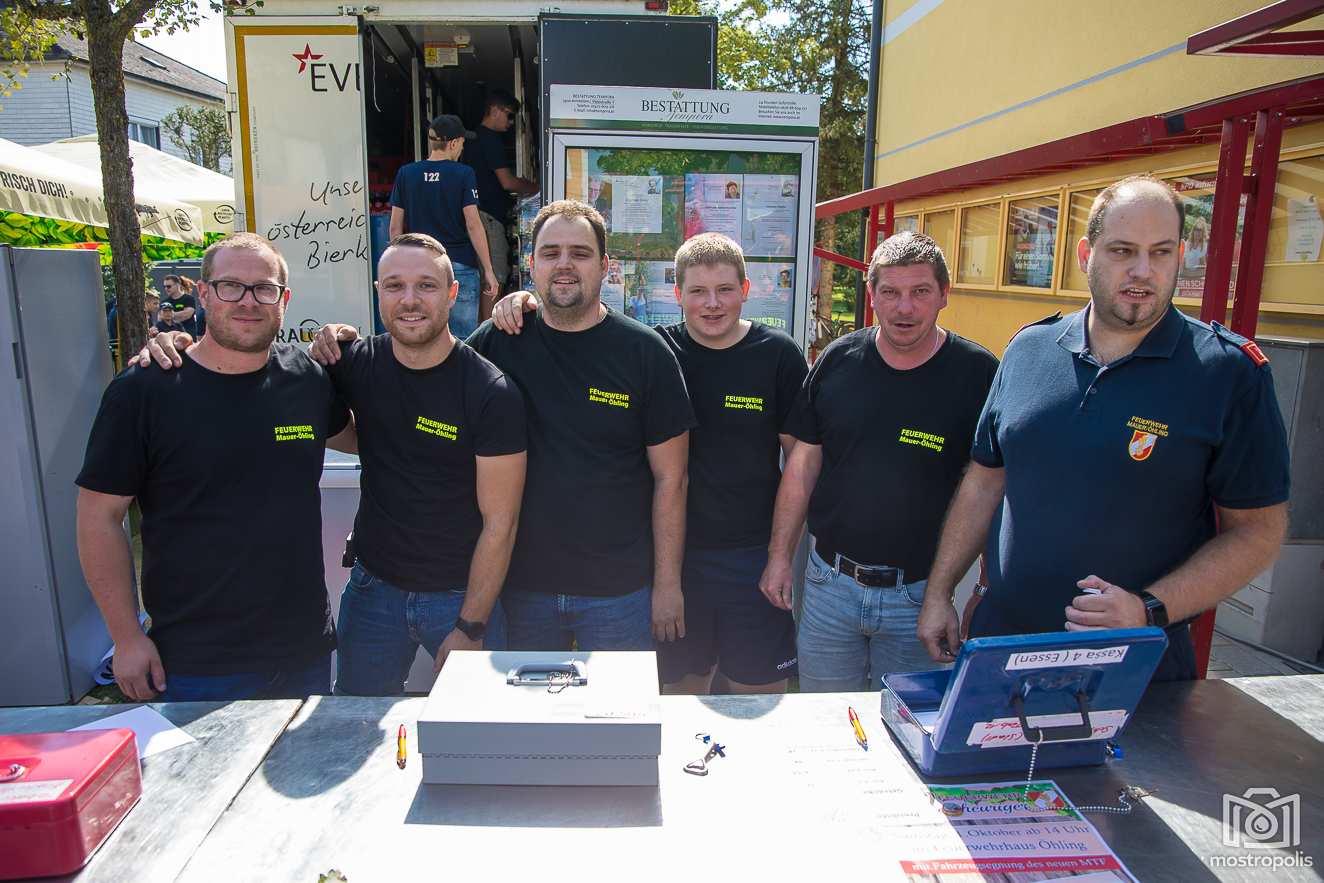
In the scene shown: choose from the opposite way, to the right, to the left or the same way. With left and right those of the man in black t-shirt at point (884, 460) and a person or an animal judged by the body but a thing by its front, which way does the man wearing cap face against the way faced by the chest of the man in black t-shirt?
the opposite way

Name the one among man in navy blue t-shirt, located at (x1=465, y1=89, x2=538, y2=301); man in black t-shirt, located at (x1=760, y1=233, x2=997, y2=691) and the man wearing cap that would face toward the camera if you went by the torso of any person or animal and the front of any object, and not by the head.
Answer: man in black t-shirt, located at (x1=760, y1=233, x2=997, y2=691)

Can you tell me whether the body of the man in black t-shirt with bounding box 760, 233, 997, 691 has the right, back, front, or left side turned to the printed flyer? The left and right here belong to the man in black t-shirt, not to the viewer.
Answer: front

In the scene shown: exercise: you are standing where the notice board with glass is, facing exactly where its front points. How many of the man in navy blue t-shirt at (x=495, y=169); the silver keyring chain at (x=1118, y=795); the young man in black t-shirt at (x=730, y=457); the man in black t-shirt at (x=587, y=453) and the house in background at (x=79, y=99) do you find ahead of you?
3

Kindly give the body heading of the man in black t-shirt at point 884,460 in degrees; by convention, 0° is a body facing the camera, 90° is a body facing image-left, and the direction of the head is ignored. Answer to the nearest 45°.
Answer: approximately 0°

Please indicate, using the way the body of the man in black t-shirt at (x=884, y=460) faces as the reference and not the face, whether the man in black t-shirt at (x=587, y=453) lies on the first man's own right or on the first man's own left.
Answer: on the first man's own right

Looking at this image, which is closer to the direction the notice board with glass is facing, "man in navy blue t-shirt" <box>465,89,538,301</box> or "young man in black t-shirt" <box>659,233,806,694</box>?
the young man in black t-shirt

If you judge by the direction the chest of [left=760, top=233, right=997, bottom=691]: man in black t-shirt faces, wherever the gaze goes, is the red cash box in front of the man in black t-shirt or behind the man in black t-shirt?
in front
